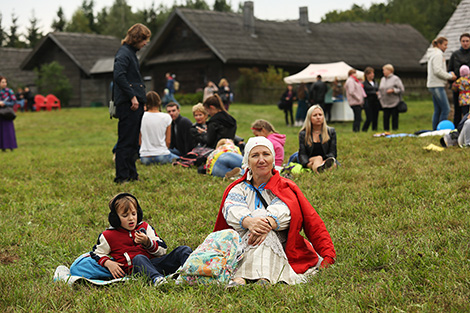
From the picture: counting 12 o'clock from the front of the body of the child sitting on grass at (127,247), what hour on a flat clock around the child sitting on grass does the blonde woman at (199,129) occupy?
The blonde woman is roughly at 8 o'clock from the child sitting on grass.

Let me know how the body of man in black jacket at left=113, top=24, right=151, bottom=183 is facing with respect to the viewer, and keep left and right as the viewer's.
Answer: facing to the right of the viewer

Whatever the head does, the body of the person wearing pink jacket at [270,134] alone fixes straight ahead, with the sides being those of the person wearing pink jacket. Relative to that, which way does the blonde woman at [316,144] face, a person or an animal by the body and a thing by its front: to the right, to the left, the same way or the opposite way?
to the left

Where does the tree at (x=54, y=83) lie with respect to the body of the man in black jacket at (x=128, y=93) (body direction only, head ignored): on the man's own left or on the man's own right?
on the man's own left

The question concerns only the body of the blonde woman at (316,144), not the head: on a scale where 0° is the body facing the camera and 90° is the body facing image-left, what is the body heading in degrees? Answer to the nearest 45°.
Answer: approximately 0°

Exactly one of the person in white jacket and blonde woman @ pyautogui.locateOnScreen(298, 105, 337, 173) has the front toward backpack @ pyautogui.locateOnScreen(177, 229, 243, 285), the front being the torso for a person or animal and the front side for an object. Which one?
the blonde woman
